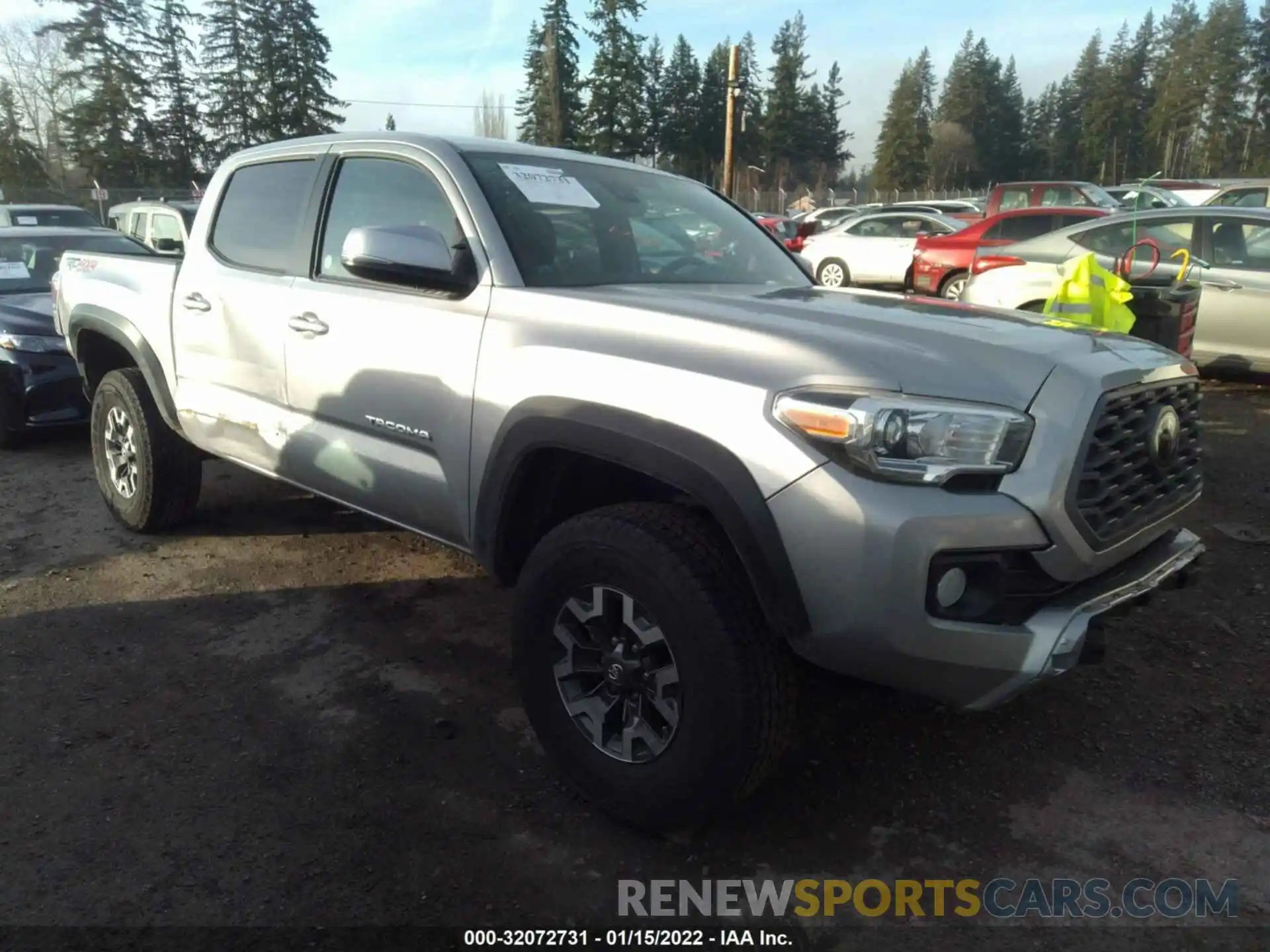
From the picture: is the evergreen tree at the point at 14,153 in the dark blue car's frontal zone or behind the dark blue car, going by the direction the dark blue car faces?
behind

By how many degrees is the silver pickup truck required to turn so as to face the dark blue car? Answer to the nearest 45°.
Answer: approximately 180°

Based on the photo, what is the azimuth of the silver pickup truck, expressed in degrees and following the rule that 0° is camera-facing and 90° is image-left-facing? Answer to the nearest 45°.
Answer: approximately 315°

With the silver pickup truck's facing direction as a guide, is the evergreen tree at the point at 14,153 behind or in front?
behind
